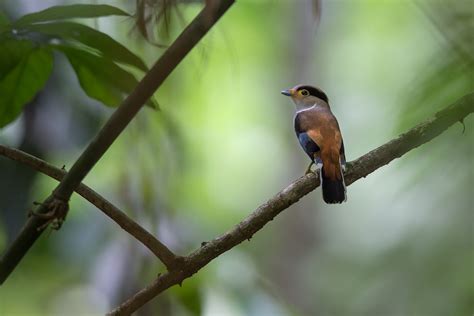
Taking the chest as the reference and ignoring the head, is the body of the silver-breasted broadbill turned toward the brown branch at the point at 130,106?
no

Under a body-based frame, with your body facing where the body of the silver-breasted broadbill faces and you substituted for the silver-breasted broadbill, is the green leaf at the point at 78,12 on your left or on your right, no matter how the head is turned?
on your left

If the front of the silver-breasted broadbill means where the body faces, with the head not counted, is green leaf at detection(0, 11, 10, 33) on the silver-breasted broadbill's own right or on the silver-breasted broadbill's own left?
on the silver-breasted broadbill's own left

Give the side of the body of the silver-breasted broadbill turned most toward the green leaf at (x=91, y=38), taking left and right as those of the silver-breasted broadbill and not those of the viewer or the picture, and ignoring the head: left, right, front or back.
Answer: left

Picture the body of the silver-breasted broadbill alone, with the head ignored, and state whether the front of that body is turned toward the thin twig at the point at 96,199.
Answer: no

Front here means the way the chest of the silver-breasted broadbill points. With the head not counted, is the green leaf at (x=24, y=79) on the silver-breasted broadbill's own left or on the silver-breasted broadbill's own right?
on the silver-breasted broadbill's own left

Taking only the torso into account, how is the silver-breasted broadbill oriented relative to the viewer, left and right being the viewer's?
facing away from the viewer and to the left of the viewer

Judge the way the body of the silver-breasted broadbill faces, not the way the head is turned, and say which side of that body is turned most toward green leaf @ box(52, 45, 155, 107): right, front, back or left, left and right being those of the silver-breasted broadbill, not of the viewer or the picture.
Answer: left
